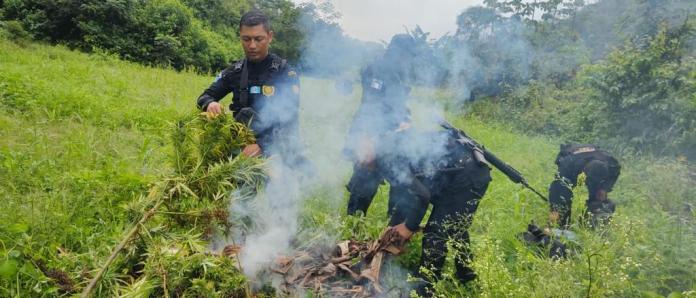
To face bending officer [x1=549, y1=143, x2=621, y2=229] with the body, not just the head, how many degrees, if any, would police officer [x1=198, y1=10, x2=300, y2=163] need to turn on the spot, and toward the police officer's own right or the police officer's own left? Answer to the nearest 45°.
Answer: approximately 135° to the police officer's own left

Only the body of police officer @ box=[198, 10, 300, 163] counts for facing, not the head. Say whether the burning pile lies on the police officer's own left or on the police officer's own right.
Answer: on the police officer's own left

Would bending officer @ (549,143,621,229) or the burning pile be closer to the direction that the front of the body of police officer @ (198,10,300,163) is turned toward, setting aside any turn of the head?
the burning pile

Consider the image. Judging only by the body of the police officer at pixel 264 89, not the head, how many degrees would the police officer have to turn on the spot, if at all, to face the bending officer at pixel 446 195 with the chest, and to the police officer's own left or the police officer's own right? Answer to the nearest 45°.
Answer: approximately 90° to the police officer's own left

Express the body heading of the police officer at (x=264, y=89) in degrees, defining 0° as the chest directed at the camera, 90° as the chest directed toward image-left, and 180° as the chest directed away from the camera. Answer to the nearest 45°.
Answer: approximately 45°

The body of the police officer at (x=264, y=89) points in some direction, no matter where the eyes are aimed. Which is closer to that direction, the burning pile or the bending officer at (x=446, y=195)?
the burning pile

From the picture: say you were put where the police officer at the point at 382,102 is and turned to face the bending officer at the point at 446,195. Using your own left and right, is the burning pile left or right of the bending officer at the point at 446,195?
right

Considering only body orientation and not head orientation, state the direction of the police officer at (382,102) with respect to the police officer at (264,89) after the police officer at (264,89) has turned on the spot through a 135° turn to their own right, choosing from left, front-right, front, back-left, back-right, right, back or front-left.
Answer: right
